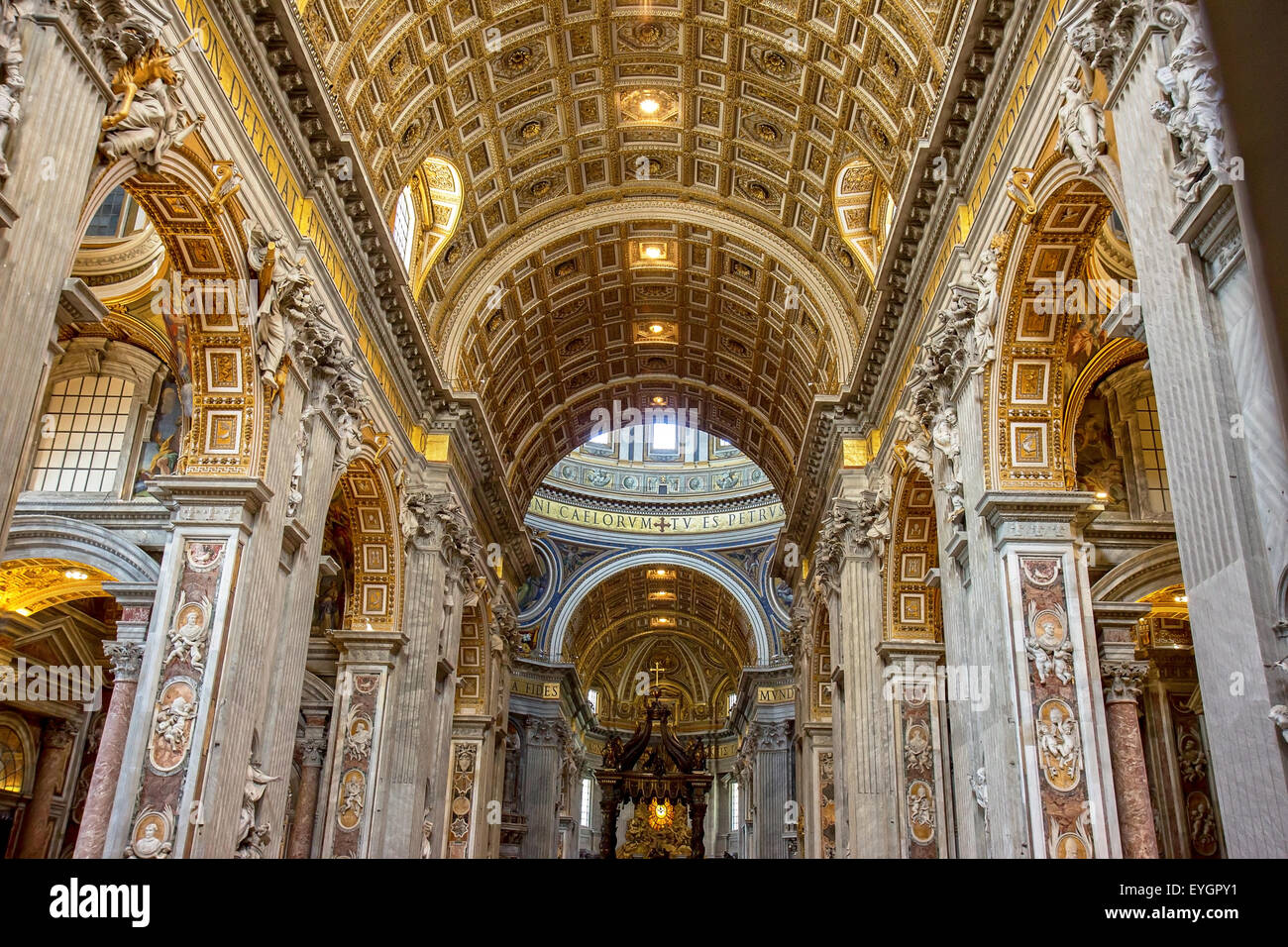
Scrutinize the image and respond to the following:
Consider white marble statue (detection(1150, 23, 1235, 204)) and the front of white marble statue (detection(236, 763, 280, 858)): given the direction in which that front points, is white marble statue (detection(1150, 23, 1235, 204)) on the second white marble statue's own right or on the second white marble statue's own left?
on the second white marble statue's own right

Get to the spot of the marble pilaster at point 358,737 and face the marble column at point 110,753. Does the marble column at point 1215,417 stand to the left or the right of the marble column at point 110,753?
left

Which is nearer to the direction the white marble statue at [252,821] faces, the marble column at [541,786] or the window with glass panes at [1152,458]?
the window with glass panes

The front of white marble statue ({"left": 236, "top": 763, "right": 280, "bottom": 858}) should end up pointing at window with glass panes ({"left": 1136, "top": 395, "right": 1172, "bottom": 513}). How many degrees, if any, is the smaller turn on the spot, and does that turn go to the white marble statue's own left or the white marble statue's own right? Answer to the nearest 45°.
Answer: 0° — it already faces it

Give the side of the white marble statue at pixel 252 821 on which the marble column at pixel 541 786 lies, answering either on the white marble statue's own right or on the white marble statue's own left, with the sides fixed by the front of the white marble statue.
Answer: on the white marble statue's own left

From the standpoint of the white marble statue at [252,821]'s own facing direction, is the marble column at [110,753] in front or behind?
behind

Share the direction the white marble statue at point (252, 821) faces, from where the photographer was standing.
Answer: facing to the right of the viewer

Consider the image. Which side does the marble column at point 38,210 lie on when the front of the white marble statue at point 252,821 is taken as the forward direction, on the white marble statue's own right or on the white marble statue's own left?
on the white marble statue's own right

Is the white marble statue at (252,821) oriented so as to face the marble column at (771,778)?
no

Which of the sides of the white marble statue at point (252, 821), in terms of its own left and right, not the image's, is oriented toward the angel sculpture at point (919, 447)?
front

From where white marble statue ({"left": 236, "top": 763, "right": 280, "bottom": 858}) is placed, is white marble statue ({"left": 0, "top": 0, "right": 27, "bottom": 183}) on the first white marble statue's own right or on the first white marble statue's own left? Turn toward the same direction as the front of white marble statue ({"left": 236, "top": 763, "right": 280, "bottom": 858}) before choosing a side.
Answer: on the first white marble statue's own right

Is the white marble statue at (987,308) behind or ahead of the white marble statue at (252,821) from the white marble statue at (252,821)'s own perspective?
ahead
